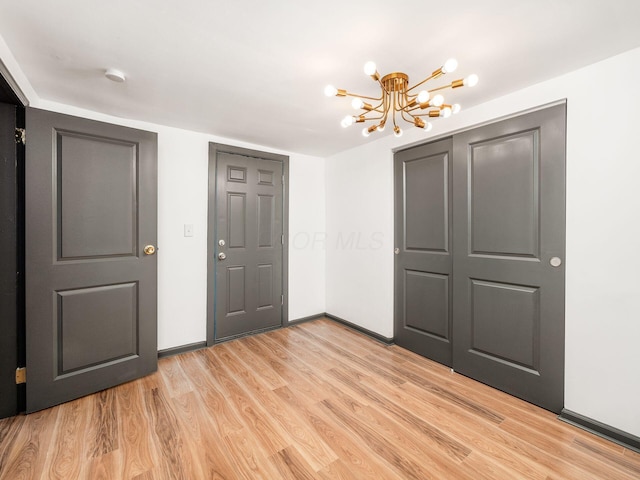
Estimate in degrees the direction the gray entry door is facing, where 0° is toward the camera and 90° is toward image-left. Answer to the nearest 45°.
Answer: approximately 315°

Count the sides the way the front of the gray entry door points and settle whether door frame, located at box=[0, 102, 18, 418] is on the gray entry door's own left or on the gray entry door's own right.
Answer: on the gray entry door's own right

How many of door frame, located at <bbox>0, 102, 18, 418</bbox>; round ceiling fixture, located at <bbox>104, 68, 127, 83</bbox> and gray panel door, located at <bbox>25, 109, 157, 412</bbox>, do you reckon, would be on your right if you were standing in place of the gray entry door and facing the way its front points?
3

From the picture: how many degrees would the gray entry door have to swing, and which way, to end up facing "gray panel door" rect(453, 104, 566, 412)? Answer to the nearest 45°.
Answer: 0° — it already faces it

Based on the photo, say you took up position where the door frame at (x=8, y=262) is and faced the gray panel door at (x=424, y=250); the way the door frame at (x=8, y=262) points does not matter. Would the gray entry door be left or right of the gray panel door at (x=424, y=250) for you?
left

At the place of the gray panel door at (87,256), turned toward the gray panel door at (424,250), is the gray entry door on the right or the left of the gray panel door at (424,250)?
left

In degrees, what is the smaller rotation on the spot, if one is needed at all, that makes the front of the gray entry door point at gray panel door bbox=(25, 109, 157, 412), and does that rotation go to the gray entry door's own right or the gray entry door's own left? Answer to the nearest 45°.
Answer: approximately 90° to the gray entry door's own right
